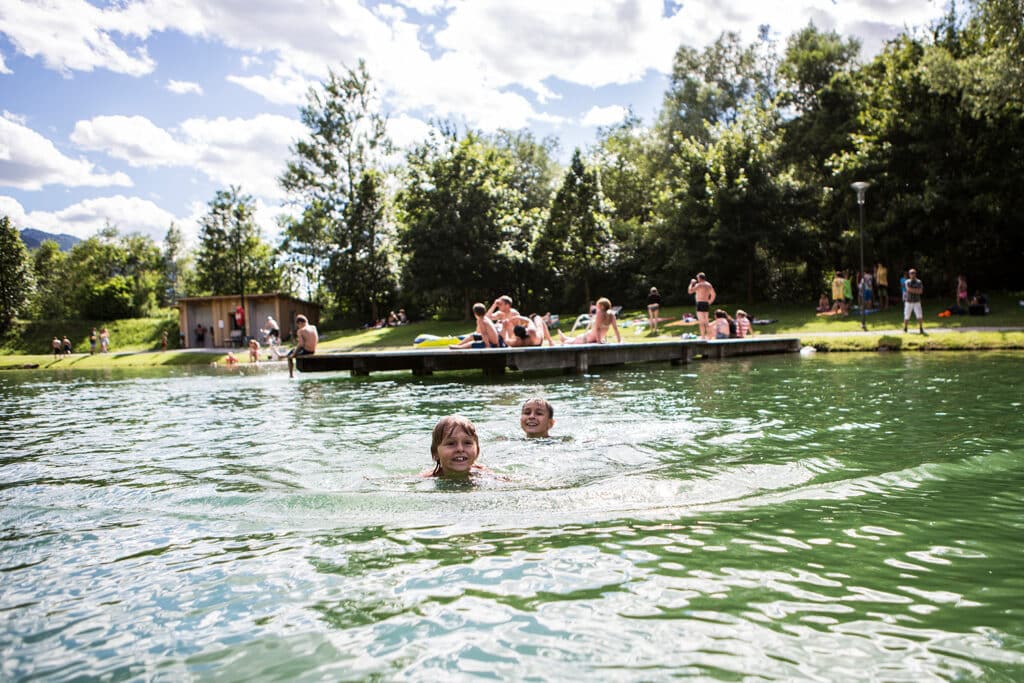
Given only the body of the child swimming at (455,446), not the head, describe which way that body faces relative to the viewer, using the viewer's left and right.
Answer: facing the viewer

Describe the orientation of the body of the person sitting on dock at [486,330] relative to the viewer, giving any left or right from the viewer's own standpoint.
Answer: facing to the left of the viewer

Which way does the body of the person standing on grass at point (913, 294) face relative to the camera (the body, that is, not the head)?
toward the camera

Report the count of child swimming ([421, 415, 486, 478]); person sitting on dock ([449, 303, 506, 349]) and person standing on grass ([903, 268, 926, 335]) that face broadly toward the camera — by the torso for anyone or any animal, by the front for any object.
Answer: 2

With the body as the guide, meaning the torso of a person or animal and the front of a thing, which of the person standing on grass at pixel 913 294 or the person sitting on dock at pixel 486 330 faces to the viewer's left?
the person sitting on dock

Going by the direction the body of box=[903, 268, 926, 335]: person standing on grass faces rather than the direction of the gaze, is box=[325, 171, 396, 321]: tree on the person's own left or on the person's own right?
on the person's own right

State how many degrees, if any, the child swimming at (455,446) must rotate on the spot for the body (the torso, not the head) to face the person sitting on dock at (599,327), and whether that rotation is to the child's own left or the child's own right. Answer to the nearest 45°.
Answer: approximately 180°

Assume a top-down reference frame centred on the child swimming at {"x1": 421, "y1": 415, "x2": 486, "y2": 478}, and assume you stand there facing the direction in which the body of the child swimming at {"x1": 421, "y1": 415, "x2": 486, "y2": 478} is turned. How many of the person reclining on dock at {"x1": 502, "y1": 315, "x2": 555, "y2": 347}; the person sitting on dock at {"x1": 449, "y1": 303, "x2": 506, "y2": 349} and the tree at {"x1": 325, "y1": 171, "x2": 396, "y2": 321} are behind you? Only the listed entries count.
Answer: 3

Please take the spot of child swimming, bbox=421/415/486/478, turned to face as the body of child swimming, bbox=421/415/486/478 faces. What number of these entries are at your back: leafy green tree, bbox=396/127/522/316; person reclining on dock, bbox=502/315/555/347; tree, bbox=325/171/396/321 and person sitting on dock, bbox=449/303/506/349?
4

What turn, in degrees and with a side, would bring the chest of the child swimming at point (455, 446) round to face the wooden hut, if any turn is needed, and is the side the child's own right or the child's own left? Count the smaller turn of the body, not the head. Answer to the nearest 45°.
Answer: approximately 180°

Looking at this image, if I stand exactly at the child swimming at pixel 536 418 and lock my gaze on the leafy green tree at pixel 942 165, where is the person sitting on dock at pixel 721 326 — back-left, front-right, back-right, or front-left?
front-left

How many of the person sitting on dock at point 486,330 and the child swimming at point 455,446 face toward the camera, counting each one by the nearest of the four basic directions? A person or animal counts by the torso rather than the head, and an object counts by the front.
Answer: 1

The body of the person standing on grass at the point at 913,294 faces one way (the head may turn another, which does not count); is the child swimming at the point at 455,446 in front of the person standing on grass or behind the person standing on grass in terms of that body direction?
in front

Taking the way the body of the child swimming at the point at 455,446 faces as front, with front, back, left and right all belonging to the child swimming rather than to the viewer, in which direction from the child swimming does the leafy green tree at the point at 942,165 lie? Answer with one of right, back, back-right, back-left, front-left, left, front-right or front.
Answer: back-left

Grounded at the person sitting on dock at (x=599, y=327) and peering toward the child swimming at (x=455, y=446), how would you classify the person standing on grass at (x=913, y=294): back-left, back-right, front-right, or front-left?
back-left
